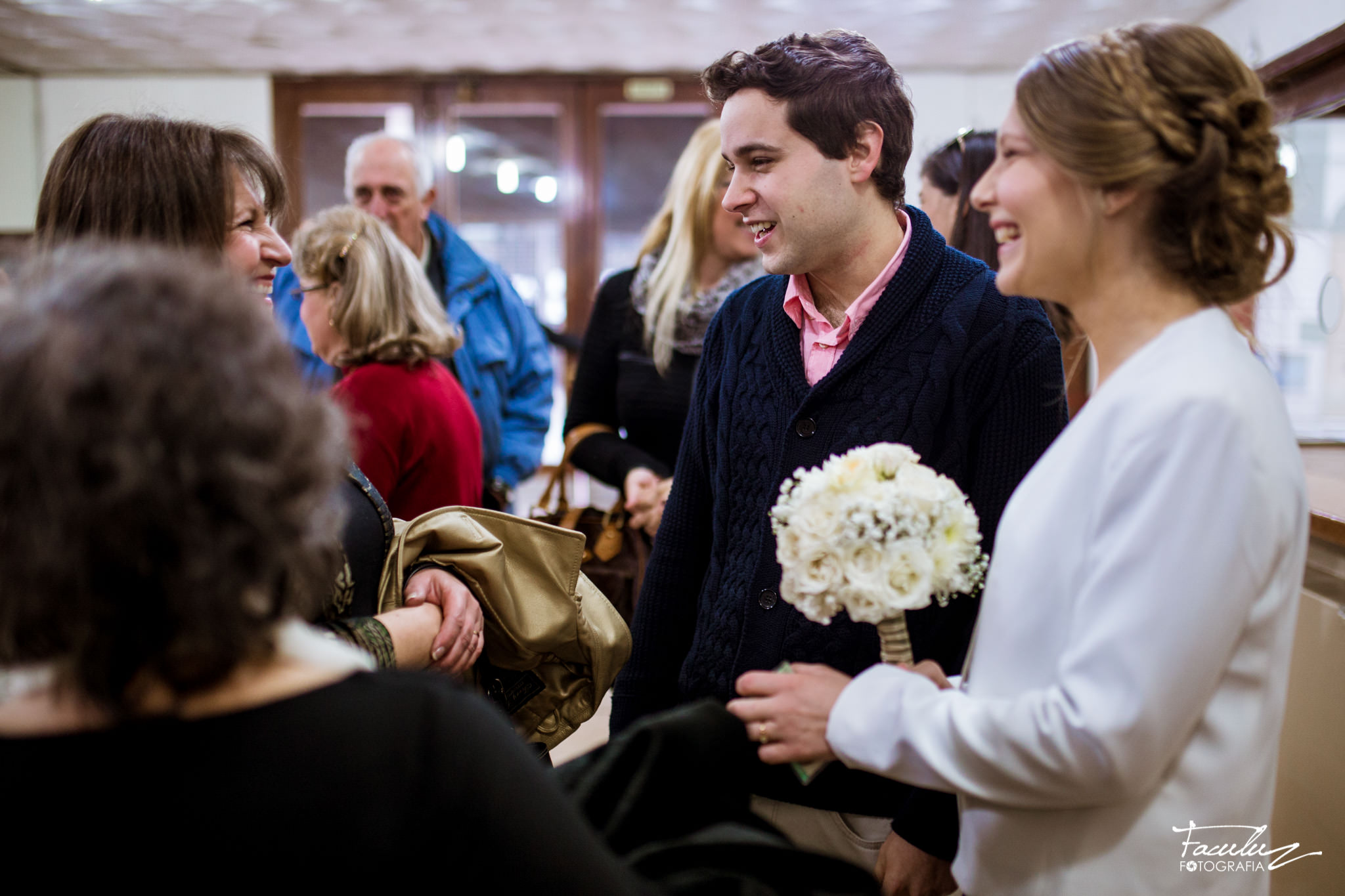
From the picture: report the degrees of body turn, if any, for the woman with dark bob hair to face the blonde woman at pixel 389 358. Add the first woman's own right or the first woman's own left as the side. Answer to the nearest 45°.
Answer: approximately 90° to the first woman's own left

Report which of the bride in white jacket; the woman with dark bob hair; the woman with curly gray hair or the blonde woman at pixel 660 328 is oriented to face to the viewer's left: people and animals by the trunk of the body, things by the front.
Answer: the bride in white jacket

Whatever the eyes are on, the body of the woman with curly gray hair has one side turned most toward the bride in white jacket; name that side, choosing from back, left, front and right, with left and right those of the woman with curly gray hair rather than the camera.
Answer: right

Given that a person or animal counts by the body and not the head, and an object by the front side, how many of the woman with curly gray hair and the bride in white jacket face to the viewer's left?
1

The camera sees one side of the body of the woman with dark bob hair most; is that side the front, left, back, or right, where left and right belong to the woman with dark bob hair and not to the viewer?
right

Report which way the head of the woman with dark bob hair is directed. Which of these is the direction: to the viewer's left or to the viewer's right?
to the viewer's right

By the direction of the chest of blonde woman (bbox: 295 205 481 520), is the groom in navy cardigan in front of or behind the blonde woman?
behind

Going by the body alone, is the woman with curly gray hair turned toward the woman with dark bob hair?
yes

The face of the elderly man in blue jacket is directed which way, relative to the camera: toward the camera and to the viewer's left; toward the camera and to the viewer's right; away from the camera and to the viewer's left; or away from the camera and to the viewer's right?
toward the camera and to the viewer's left

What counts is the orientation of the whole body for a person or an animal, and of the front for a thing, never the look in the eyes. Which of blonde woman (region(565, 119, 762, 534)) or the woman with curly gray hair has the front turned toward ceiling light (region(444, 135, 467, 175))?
the woman with curly gray hair

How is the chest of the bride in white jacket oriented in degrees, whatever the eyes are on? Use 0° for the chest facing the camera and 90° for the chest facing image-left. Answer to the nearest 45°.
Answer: approximately 90°
